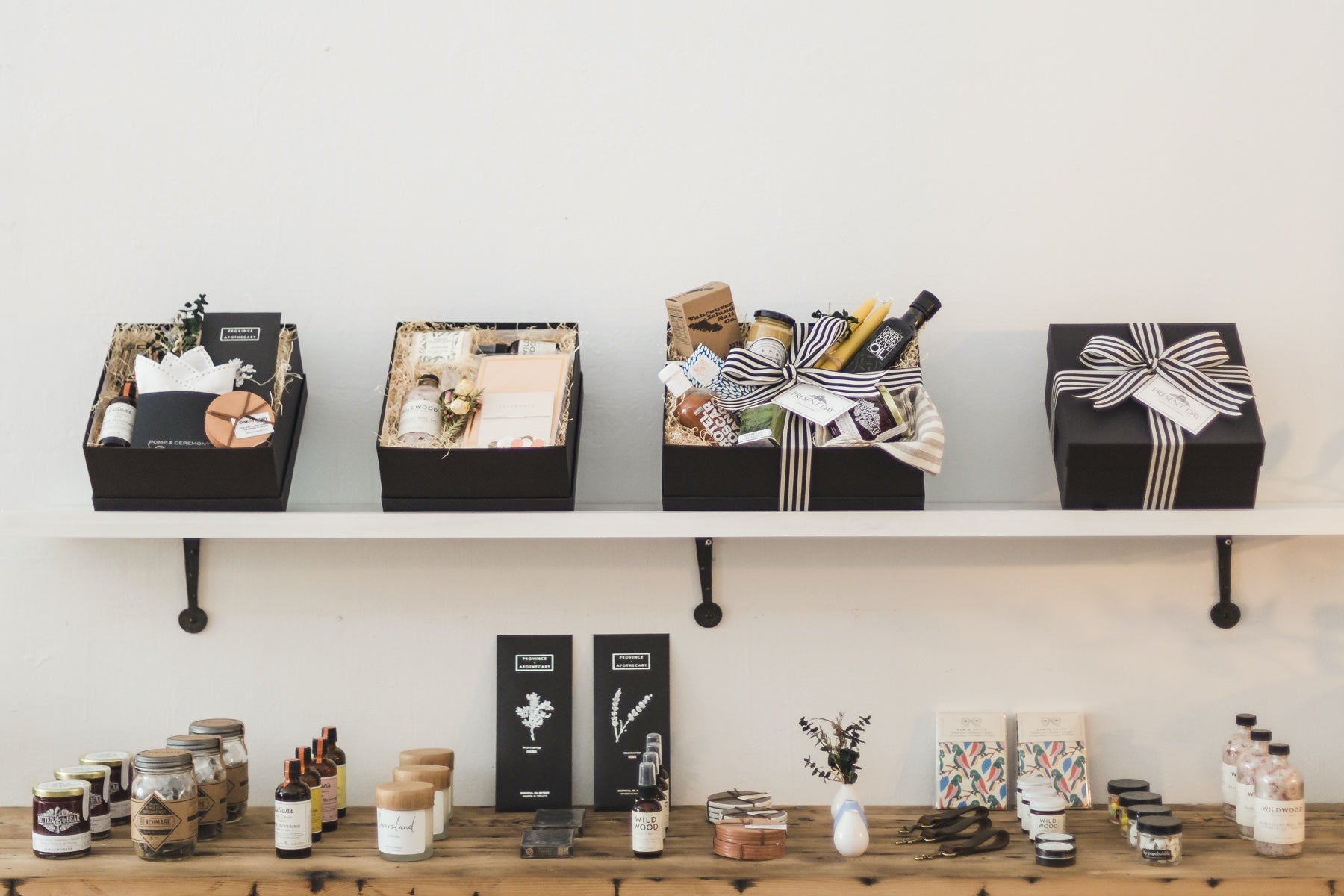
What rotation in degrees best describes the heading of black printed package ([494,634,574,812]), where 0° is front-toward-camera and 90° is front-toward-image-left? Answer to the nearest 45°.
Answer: approximately 0°

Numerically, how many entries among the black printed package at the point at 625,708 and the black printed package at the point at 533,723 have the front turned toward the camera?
2

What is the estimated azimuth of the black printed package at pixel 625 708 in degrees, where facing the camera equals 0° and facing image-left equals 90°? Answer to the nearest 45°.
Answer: approximately 0°
